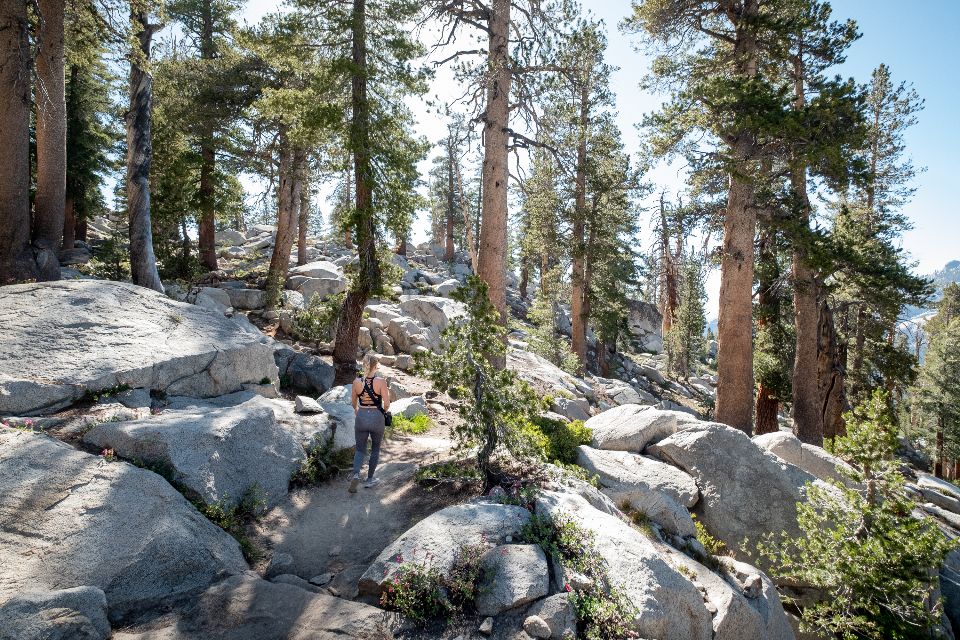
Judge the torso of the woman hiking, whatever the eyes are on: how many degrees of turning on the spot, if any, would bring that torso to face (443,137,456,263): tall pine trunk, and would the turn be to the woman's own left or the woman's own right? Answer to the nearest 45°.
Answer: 0° — they already face it

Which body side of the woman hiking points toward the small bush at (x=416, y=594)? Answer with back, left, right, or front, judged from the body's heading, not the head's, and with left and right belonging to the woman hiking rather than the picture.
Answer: back

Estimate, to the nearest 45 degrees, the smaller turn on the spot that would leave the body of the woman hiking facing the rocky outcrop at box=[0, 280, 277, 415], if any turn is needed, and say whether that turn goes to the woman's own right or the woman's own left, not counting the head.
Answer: approximately 90° to the woman's own left

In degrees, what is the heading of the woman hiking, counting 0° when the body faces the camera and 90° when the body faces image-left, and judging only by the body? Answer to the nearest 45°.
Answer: approximately 180°

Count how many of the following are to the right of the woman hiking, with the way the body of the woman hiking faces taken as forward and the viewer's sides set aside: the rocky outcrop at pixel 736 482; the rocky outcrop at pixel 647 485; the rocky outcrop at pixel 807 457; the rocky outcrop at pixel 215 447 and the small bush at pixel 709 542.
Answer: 4

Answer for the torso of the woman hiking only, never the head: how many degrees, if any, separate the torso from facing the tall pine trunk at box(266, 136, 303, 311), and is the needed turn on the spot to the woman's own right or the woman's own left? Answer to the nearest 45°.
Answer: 0° — they already face it

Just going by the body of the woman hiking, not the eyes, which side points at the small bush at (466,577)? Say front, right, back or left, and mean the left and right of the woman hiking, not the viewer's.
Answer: back

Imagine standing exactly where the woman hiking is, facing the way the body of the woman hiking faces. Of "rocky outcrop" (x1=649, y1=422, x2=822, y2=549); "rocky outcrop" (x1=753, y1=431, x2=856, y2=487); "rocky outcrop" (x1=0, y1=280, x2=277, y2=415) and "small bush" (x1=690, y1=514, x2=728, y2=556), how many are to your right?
3

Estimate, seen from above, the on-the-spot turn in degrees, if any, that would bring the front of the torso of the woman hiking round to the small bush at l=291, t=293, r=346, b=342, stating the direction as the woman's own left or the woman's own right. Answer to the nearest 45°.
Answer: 0° — they already face it

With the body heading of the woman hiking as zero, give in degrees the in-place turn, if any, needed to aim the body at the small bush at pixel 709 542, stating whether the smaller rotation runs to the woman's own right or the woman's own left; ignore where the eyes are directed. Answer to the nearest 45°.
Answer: approximately 90° to the woman's own right

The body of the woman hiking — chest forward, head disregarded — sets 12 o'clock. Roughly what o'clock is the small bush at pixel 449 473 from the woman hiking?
The small bush is roughly at 4 o'clock from the woman hiking.

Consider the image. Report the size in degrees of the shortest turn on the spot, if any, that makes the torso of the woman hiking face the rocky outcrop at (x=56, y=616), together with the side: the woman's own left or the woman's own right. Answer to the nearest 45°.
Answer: approximately 135° to the woman's own left

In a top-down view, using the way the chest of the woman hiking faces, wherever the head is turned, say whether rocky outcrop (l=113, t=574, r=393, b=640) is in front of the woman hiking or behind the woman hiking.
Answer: behind
